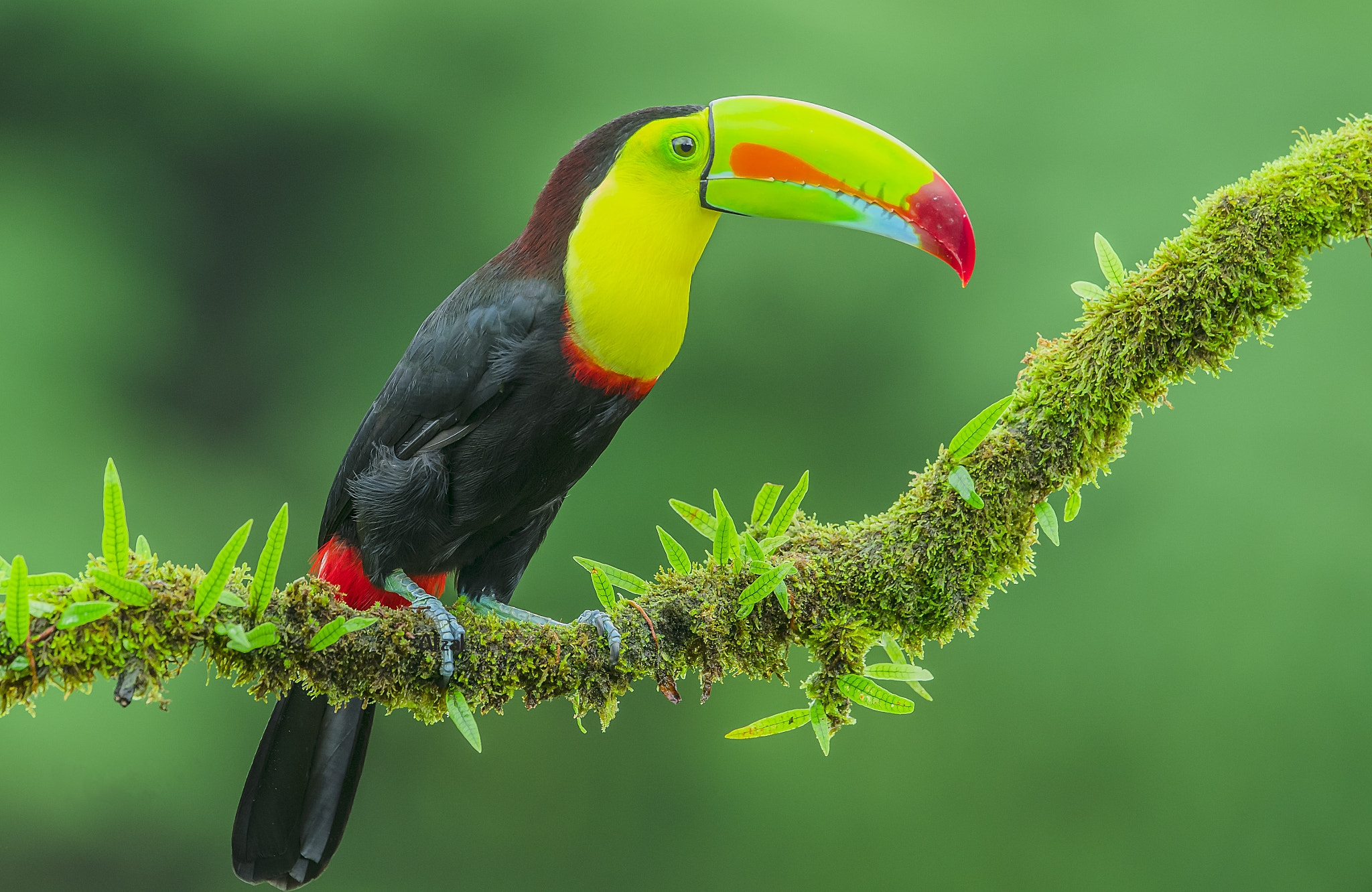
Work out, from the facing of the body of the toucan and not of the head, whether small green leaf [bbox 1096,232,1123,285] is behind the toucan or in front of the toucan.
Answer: in front

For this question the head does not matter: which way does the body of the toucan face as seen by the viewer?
to the viewer's right

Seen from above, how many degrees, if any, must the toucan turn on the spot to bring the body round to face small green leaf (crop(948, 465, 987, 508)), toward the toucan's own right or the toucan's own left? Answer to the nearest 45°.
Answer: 0° — it already faces it
